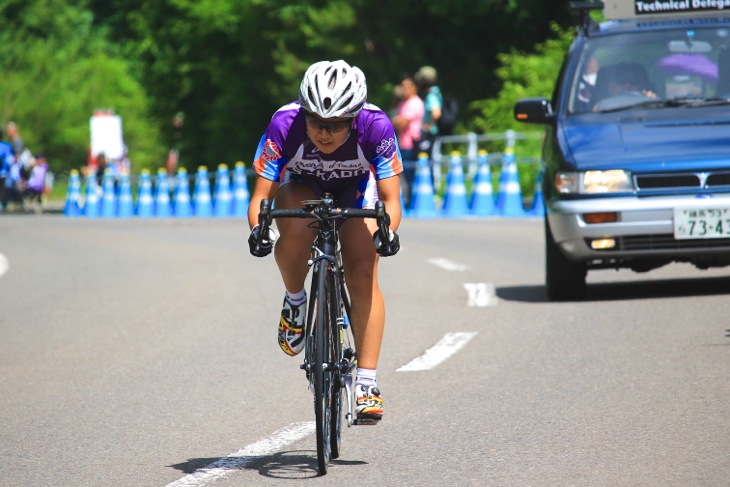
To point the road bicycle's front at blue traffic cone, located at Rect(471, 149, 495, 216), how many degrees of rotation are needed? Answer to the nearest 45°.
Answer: approximately 180°

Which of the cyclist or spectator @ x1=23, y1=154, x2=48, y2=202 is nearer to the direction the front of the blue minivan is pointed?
the cyclist

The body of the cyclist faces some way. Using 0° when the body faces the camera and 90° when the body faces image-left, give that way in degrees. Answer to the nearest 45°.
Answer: approximately 0°

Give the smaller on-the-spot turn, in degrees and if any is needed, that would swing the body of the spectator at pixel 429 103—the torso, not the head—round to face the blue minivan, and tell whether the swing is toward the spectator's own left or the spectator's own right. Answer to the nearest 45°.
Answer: approximately 90° to the spectator's own left

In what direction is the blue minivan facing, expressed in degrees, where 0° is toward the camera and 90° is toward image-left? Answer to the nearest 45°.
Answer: approximately 0°
